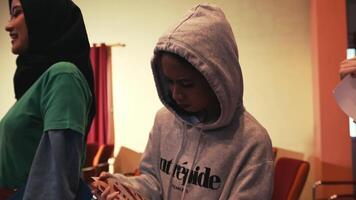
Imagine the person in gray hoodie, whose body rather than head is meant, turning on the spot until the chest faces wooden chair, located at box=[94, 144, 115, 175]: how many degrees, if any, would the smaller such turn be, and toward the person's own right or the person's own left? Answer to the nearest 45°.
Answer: approximately 135° to the person's own right

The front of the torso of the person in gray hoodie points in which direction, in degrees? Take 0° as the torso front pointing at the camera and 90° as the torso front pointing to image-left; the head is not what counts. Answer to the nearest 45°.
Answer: approximately 45°

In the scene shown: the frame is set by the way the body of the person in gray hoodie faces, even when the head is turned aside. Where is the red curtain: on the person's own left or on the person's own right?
on the person's own right

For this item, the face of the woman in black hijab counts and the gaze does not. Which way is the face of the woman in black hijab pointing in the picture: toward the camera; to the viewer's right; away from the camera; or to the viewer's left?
to the viewer's left

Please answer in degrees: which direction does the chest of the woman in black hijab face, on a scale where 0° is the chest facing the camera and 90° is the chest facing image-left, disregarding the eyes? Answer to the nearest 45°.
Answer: approximately 90°

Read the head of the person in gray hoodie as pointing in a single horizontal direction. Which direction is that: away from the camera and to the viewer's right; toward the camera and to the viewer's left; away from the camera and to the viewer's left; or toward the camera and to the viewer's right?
toward the camera and to the viewer's left
